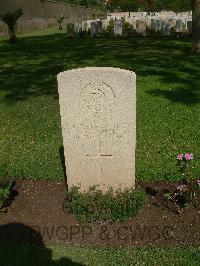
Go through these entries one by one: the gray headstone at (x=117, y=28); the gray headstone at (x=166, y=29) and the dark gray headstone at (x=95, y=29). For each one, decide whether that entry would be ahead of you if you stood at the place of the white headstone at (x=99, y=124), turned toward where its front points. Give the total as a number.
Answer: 0

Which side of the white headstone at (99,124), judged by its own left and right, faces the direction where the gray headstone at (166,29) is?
back

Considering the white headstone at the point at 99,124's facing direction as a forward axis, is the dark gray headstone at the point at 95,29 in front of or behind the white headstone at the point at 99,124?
behind

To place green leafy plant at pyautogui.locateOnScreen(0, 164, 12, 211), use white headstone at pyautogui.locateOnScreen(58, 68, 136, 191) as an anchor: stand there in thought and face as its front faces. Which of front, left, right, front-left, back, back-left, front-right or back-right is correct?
right

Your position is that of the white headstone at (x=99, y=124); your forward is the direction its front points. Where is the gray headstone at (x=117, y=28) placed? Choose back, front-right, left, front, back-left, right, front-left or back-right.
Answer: back

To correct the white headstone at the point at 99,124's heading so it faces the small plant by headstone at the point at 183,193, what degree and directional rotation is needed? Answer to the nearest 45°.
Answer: approximately 90° to its left

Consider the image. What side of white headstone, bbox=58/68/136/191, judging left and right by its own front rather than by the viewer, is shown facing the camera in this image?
front
